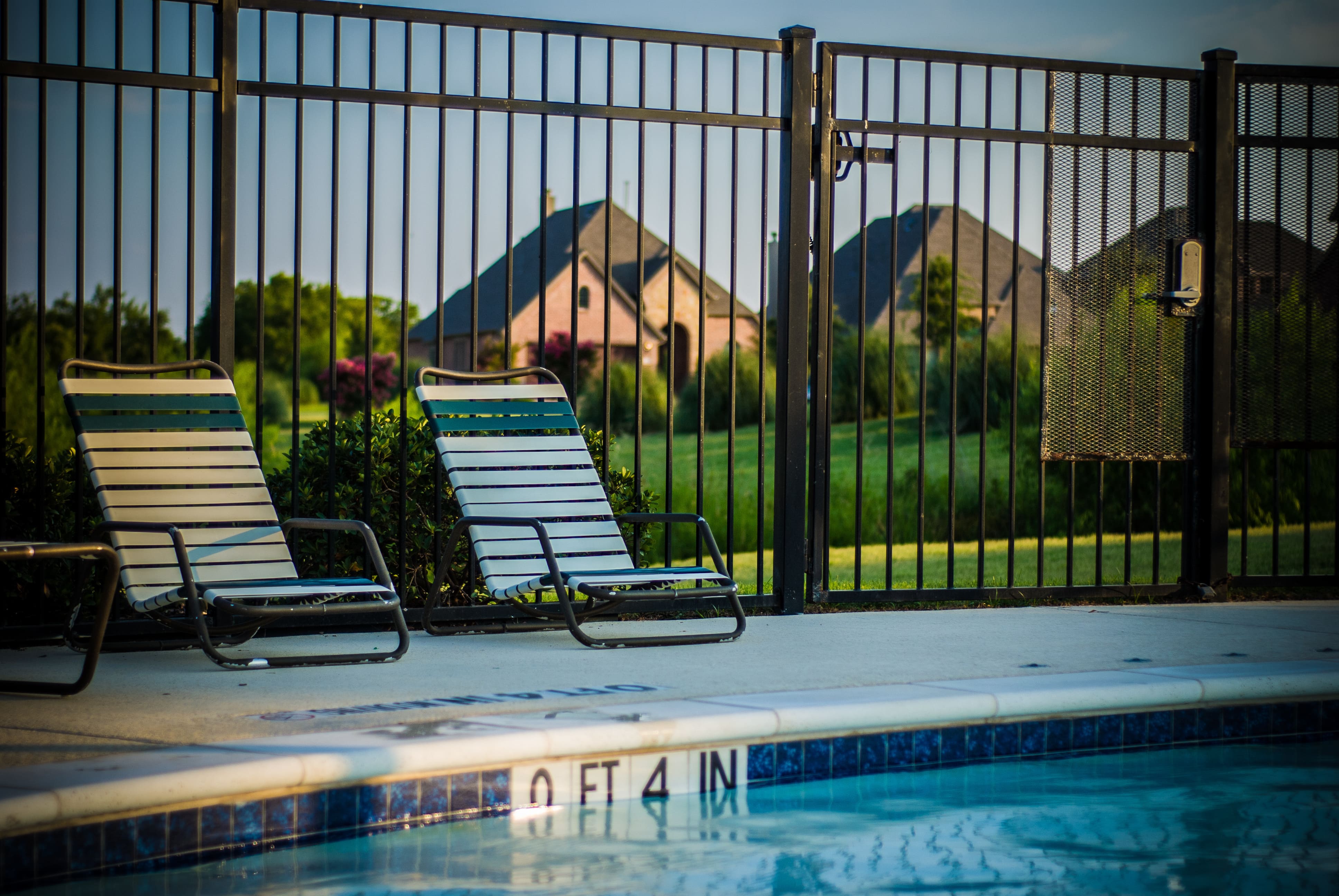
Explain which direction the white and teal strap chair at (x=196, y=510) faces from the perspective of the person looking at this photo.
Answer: facing the viewer and to the right of the viewer

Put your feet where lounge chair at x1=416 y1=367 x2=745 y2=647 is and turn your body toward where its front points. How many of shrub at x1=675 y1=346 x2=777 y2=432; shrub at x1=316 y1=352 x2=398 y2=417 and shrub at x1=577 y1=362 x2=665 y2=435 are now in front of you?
0

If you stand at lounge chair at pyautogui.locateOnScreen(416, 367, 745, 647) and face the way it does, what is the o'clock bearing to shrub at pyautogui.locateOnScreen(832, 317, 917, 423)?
The shrub is roughly at 8 o'clock from the lounge chair.

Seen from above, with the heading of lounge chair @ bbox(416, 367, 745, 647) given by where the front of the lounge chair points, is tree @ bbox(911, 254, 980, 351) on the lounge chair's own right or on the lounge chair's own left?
on the lounge chair's own left

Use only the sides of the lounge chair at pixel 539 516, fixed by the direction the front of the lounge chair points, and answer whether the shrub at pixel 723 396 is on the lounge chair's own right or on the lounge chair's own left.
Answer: on the lounge chair's own left

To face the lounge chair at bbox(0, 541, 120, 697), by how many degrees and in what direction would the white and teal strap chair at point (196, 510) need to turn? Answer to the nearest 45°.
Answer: approximately 45° to its right

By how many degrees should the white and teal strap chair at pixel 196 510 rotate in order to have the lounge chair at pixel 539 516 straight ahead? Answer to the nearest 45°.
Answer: approximately 45° to its left

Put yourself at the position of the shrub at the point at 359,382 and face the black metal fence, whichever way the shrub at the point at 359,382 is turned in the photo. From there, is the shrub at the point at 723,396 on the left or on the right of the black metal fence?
left

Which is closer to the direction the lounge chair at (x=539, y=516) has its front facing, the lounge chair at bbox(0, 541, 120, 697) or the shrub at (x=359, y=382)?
the lounge chair

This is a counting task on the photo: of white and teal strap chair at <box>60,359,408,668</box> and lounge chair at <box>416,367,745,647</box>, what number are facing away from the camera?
0

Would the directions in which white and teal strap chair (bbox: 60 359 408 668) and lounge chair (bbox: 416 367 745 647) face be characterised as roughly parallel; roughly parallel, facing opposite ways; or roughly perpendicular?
roughly parallel

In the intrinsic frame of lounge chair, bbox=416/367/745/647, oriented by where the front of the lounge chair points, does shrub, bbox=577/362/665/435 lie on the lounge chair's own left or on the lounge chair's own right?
on the lounge chair's own left

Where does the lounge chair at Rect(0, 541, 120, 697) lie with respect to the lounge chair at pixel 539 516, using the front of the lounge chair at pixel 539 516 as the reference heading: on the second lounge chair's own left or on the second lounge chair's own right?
on the second lounge chair's own right

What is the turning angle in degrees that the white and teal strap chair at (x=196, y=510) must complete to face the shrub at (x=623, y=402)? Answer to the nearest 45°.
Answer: approximately 135° to its left

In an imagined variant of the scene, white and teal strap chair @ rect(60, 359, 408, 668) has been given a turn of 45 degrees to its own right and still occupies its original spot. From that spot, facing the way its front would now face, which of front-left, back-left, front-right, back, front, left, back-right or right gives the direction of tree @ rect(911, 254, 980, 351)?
back-left

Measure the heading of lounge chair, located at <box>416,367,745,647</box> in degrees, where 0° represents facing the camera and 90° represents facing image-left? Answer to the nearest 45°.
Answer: approximately 315°
